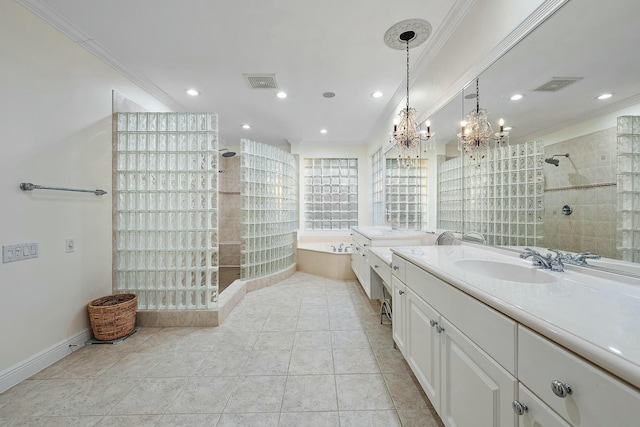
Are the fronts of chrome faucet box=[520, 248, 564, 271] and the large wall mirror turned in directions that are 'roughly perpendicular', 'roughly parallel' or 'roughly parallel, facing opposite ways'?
roughly parallel

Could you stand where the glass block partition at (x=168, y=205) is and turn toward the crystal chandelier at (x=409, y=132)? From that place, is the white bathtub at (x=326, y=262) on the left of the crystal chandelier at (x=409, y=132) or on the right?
left

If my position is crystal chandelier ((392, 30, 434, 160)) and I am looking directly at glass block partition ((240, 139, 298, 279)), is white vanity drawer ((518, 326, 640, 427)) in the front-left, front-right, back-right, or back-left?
back-left

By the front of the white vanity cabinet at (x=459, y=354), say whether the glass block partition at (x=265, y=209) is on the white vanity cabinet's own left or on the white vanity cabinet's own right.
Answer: on the white vanity cabinet's own right

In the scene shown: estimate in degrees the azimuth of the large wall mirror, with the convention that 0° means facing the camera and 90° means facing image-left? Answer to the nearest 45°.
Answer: approximately 45°

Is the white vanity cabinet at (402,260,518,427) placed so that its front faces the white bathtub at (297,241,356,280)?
no

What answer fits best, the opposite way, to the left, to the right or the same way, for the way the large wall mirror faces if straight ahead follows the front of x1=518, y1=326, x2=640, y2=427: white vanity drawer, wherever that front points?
the same way

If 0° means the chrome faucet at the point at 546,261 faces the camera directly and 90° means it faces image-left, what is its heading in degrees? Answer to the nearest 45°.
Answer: approximately 45°

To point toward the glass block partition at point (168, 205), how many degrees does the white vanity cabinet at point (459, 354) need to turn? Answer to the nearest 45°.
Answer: approximately 45° to its right

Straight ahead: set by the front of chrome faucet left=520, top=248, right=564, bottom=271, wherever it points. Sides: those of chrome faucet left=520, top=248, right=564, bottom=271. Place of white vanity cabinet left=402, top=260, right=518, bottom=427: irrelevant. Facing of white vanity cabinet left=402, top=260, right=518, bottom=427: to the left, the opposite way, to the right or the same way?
the same way

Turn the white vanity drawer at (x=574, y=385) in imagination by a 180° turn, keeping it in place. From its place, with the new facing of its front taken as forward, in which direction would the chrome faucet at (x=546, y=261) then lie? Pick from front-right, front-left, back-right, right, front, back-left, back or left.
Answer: front-left

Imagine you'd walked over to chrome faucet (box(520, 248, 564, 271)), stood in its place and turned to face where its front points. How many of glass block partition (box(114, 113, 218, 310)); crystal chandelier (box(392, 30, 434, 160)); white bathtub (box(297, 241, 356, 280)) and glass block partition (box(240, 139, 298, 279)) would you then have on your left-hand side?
0

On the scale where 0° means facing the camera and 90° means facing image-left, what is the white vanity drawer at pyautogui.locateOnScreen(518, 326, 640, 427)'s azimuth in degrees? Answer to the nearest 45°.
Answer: approximately 45°

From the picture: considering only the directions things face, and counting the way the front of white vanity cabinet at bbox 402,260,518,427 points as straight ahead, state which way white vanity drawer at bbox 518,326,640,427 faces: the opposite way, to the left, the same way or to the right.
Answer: the same way

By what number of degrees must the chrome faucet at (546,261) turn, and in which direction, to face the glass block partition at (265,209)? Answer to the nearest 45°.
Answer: approximately 45° to its right

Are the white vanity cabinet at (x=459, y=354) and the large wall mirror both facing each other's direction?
no

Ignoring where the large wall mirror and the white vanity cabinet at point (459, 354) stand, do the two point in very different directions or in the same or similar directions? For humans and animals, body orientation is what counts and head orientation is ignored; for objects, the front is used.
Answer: same or similar directions
